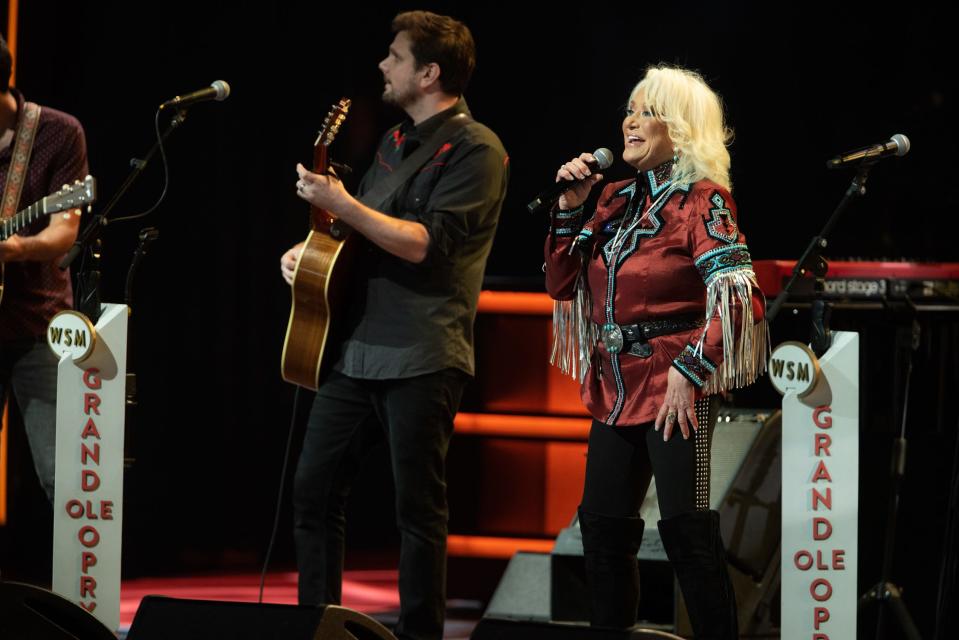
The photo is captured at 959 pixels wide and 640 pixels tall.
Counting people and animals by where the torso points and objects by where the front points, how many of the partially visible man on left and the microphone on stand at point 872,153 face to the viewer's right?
1

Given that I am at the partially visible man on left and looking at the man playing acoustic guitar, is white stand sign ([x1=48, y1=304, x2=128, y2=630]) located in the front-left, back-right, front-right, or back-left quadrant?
front-right

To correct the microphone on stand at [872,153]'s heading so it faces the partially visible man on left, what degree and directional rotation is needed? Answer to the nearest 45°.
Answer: approximately 180°

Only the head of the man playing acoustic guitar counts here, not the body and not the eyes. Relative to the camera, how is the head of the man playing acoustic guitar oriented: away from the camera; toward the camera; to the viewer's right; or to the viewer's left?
to the viewer's left

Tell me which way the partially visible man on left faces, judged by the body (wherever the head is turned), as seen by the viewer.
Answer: toward the camera

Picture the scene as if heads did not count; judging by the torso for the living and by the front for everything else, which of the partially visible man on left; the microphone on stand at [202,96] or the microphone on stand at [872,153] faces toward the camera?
the partially visible man on left

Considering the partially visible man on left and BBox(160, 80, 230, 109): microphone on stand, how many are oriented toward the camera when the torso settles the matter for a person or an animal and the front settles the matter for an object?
1

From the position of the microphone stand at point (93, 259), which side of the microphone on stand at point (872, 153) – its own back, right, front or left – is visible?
back

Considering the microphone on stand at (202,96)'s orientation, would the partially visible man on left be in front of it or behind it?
behind

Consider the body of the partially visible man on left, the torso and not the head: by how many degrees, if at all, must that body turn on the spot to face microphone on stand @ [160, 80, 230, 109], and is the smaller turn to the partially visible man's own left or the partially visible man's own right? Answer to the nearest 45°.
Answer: approximately 45° to the partially visible man's own left

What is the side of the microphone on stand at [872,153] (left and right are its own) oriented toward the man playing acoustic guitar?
back

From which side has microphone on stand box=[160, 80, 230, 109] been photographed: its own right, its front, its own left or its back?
right

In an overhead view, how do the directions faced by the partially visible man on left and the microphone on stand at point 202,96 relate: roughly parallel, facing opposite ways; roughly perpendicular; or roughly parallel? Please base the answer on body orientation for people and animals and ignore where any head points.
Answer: roughly perpendicular
